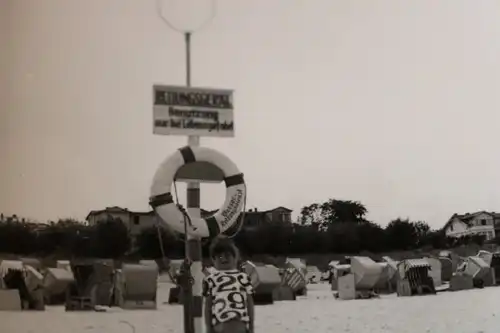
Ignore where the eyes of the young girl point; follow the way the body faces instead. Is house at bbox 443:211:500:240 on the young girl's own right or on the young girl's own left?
on the young girl's own left

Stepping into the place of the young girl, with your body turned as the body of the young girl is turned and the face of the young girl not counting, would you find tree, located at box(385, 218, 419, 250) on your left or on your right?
on your left

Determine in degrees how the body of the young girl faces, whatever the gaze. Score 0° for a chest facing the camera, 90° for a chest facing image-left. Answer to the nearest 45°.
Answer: approximately 0°
